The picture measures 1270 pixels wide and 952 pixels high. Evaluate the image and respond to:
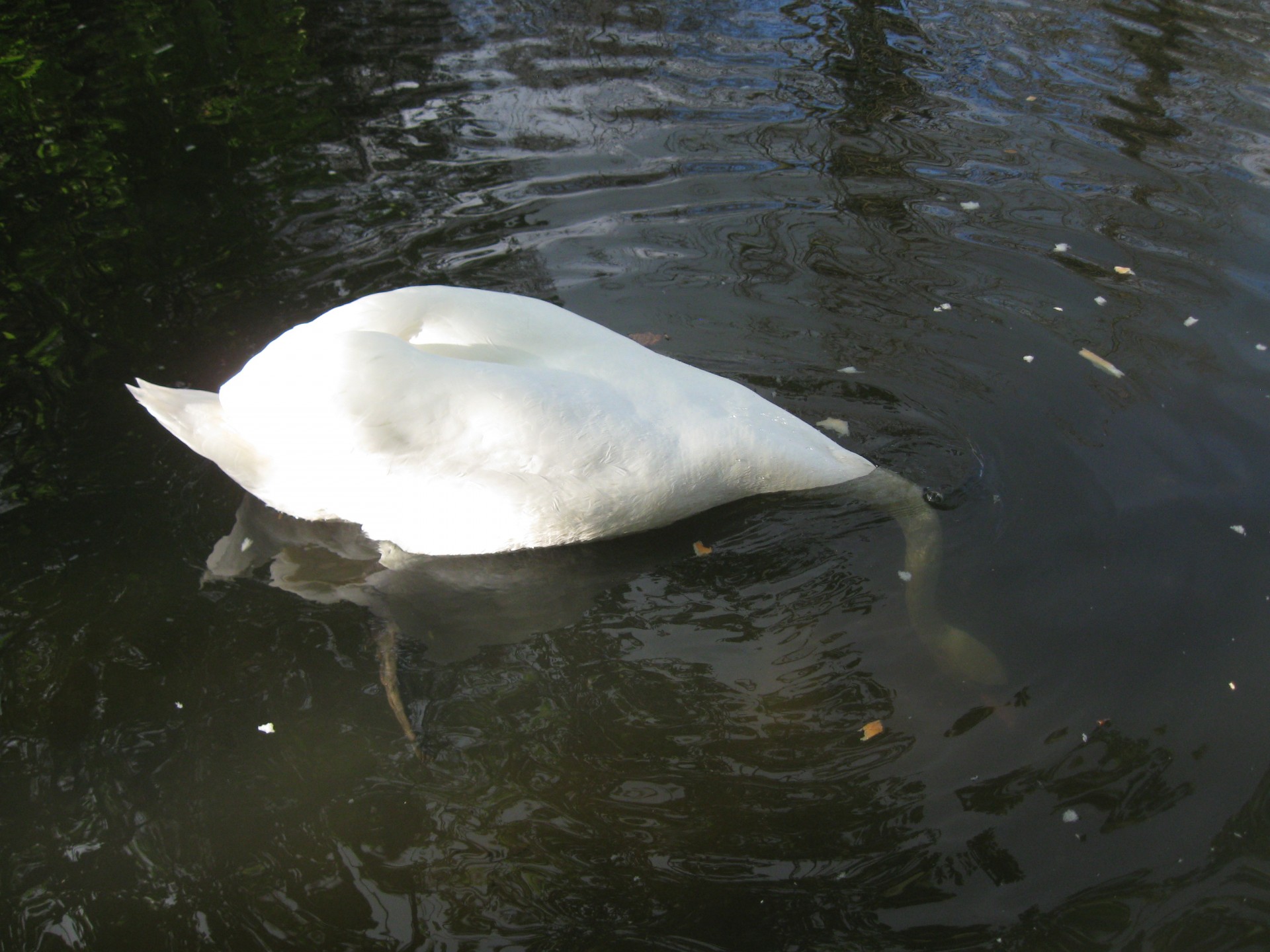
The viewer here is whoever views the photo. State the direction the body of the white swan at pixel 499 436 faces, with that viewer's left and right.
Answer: facing to the right of the viewer

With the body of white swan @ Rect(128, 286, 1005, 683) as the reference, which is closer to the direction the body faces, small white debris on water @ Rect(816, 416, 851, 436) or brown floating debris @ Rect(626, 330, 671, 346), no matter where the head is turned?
the small white debris on water

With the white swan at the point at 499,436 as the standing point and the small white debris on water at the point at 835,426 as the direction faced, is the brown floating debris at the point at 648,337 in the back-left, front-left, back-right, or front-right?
front-left

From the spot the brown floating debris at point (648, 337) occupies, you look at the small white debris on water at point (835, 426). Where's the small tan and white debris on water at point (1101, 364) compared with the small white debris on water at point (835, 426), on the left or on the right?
left

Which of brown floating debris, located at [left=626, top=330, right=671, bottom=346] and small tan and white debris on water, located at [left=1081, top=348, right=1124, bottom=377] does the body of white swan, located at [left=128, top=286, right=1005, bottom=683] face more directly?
the small tan and white debris on water

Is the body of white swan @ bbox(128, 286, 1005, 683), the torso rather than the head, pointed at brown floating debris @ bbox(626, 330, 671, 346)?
no

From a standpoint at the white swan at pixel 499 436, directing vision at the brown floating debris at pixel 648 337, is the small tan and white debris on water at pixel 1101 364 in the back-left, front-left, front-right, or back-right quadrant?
front-right

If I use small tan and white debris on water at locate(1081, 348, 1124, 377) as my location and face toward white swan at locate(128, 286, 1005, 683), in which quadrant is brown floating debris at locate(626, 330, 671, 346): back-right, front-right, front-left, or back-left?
front-right
